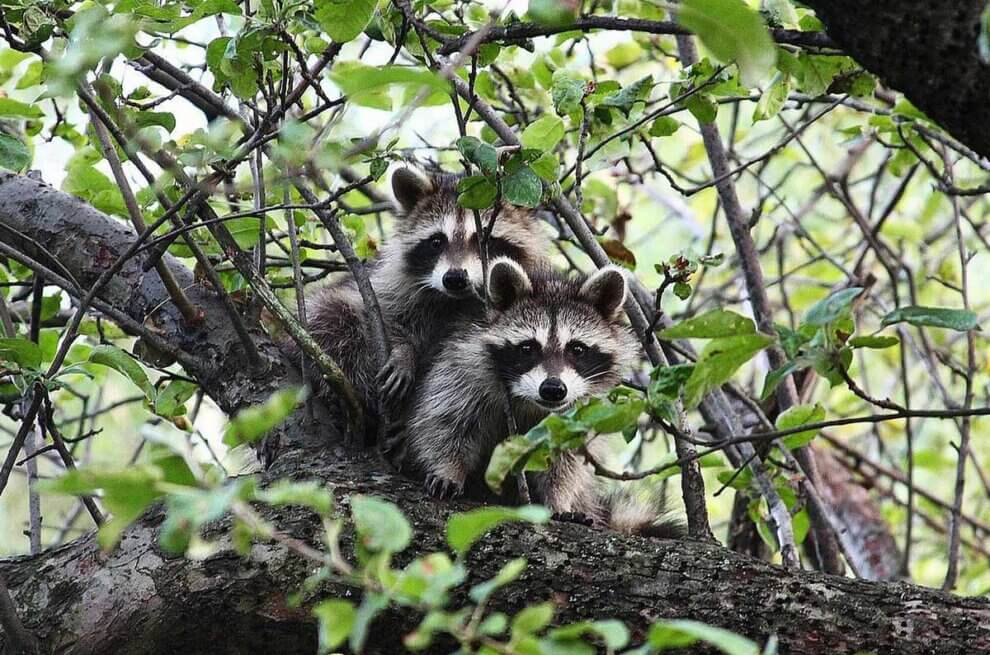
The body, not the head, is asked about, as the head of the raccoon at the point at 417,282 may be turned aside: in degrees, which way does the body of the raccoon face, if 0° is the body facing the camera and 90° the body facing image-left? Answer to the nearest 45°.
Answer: approximately 0°

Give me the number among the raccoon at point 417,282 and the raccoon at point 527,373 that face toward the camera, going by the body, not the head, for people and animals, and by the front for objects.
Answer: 2

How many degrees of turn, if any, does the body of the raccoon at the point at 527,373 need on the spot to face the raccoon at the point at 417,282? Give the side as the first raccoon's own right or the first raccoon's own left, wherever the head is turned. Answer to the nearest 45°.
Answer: approximately 135° to the first raccoon's own right

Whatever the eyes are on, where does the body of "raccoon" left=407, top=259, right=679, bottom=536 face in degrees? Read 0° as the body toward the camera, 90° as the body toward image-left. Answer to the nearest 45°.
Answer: approximately 0°

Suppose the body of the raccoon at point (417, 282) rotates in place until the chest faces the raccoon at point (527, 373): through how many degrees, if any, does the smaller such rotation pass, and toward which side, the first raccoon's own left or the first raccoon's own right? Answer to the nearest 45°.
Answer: approximately 45° to the first raccoon's own left
